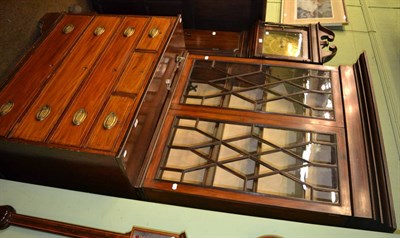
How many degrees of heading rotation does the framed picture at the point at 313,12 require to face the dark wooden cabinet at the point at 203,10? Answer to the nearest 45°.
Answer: approximately 45° to its right

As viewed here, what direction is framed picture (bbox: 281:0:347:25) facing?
toward the camera
